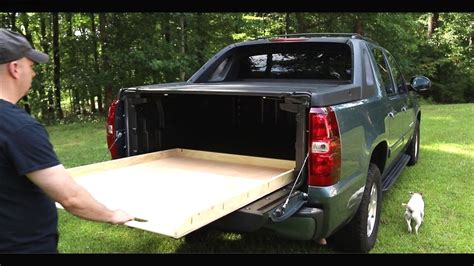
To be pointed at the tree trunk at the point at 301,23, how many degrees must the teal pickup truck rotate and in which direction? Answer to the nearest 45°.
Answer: approximately 45° to its left

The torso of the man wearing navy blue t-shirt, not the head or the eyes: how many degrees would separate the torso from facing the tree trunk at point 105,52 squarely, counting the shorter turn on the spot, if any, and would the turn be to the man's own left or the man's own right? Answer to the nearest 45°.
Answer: approximately 45° to the man's own left

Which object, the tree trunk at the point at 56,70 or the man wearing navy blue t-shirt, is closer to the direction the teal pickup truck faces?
the tree trunk

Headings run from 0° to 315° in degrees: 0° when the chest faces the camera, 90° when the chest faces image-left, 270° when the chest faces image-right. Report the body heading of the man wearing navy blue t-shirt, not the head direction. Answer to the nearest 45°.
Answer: approximately 225°

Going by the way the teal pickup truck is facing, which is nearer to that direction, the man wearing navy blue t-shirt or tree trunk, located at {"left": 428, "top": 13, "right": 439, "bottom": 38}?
the tree trunk

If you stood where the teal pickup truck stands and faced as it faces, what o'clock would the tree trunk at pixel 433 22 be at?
The tree trunk is roughly at 11 o'clock from the teal pickup truck.

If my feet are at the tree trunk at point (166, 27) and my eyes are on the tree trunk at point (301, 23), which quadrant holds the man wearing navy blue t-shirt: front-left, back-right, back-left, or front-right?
back-right

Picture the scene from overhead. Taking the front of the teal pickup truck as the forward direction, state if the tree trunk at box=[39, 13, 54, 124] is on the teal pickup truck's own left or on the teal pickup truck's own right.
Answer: on the teal pickup truck's own left

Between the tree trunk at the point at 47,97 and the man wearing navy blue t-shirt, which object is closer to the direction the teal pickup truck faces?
the tree trunk

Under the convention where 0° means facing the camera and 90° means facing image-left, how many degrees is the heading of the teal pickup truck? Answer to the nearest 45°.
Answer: approximately 225°

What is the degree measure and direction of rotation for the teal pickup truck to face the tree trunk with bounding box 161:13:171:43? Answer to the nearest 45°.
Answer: approximately 45° to its left
